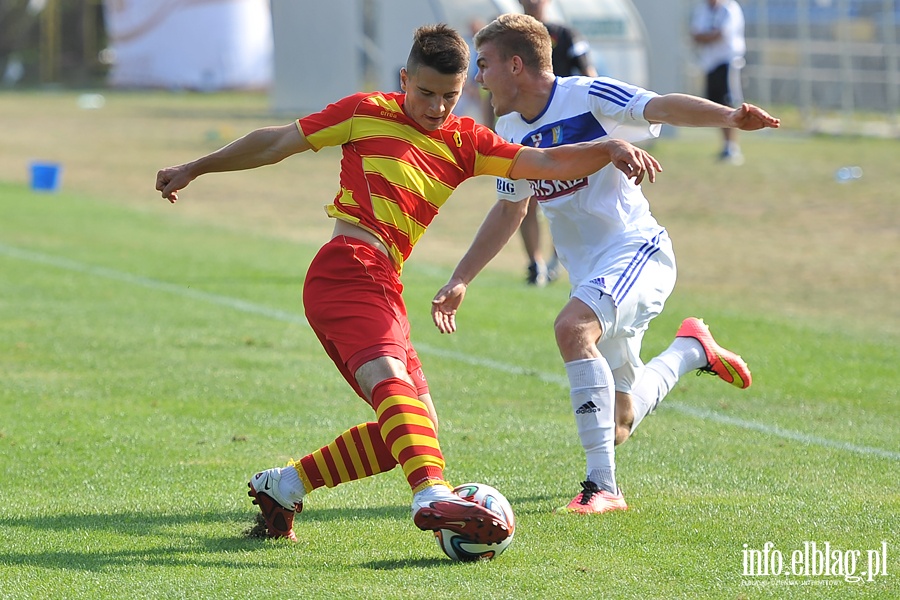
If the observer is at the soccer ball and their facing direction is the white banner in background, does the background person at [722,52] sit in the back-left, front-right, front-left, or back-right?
front-right

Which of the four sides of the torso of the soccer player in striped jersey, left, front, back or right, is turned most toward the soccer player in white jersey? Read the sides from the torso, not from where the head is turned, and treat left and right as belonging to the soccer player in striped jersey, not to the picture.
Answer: left

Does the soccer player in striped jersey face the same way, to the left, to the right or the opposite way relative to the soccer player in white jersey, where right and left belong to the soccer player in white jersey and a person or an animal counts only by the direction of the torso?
to the left

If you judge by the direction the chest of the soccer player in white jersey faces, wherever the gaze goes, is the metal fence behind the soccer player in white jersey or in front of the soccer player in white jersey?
behind

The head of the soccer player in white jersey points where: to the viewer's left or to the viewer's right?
to the viewer's left

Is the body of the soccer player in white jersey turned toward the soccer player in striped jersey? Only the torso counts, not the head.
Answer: yes

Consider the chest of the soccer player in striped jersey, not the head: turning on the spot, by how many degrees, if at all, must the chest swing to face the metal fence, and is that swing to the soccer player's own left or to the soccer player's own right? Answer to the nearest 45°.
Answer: approximately 135° to the soccer player's own left

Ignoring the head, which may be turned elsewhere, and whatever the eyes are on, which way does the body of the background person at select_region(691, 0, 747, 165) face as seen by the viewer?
toward the camera

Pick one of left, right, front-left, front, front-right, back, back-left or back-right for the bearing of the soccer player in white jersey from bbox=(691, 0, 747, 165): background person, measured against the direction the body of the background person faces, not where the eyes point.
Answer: front

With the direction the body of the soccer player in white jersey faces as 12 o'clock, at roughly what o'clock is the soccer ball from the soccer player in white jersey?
The soccer ball is roughly at 11 o'clock from the soccer player in white jersey.

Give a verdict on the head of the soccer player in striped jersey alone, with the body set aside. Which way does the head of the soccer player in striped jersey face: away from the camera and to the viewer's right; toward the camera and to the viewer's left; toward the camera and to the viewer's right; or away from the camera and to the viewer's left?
toward the camera and to the viewer's right

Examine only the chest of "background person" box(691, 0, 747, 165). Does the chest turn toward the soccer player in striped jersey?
yes

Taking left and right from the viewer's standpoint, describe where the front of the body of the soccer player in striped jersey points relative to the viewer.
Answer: facing the viewer and to the right of the viewer

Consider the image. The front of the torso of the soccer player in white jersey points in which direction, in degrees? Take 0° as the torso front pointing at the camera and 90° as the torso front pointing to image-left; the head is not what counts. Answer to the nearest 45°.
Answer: approximately 45°

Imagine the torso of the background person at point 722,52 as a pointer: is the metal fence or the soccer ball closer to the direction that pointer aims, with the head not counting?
the soccer ball
